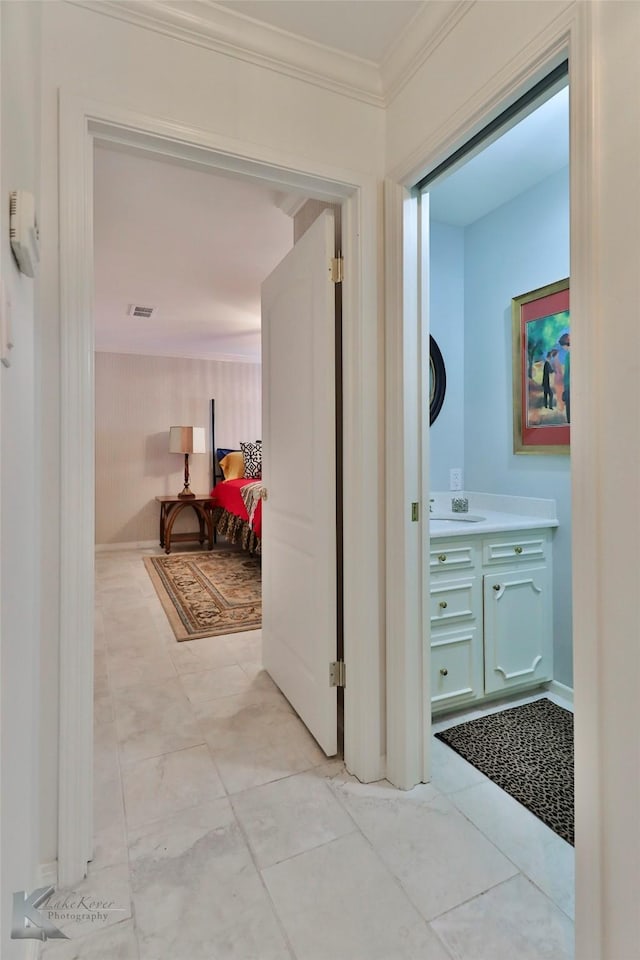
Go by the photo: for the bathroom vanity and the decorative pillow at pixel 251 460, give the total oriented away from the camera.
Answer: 0

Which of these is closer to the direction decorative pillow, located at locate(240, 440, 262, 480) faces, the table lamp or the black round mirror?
the black round mirror
